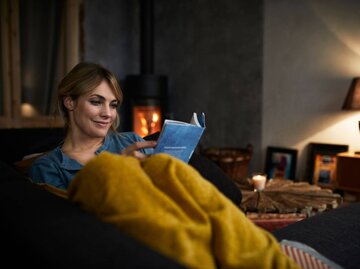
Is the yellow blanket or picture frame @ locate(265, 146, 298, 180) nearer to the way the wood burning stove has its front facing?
the yellow blanket

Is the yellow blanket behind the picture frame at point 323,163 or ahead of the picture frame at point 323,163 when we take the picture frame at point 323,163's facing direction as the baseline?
ahead

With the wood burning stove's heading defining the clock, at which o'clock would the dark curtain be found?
The dark curtain is roughly at 3 o'clock from the wood burning stove.

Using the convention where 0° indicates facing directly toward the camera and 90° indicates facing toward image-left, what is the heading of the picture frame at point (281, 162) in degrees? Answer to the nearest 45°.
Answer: approximately 0°

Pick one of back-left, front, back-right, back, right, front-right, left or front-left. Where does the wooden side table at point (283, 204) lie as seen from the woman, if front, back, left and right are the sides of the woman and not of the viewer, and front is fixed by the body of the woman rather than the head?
front-left

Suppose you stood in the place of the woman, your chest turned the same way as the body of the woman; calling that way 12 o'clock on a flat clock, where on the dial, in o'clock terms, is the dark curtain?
The dark curtain is roughly at 7 o'clock from the woman.

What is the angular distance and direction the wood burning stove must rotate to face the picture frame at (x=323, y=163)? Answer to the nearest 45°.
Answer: approximately 45° to its left

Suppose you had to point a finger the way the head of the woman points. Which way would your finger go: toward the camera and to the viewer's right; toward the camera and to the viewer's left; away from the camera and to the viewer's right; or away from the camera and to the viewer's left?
toward the camera and to the viewer's right

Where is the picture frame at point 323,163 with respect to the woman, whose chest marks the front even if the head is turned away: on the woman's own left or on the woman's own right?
on the woman's own left

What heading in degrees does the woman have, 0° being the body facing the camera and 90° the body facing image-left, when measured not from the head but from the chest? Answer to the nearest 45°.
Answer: approximately 315°

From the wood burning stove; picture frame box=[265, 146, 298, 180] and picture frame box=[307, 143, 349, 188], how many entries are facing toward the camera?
3

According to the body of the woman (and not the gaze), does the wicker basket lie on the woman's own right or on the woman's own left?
on the woman's own left

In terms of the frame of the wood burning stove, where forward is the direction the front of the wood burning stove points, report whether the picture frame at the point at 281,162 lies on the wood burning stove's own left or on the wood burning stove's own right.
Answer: on the wood burning stove's own left

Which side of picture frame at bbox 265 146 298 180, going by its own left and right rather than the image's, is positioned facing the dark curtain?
right

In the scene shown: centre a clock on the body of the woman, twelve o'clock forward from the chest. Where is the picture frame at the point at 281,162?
The picture frame is roughly at 9 o'clock from the woman.
